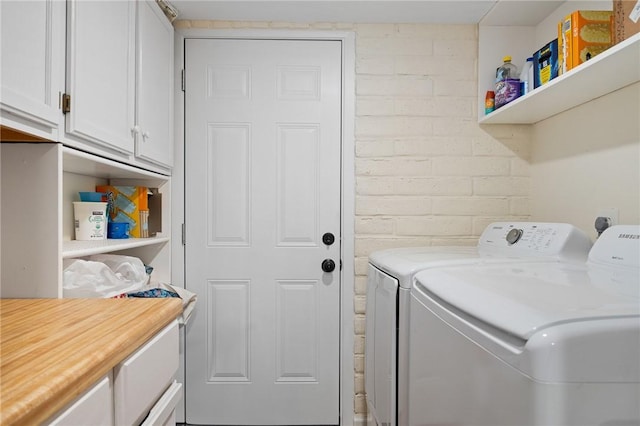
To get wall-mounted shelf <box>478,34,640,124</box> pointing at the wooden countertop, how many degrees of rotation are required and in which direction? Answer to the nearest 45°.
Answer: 0° — it already faces it

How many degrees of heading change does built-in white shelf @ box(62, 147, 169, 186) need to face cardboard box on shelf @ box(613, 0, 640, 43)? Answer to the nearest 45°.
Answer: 0° — it already faces it

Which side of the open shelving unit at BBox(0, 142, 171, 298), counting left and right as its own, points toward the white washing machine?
front

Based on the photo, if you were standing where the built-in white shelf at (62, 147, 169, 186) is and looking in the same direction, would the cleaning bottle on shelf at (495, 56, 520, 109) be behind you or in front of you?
in front

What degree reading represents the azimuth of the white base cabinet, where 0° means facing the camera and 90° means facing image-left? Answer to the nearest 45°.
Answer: approximately 315°

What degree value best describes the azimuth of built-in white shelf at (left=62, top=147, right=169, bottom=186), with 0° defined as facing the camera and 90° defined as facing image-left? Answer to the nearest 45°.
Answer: approximately 315°

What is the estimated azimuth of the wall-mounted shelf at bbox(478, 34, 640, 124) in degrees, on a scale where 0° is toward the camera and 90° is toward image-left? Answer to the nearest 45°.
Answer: approximately 45°

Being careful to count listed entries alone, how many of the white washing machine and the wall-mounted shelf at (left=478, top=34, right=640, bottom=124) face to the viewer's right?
0

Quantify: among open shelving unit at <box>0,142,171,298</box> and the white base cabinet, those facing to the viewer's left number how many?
0

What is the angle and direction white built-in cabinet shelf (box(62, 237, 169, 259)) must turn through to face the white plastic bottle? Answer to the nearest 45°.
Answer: approximately 45° to its left

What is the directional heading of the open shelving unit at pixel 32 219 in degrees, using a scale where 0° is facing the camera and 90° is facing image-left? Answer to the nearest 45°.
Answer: approximately 315°

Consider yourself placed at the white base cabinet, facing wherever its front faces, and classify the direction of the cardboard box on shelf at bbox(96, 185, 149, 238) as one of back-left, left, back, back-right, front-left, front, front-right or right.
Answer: back-left

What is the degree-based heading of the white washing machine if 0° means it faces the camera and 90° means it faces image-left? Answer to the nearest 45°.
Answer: approximately 45°
